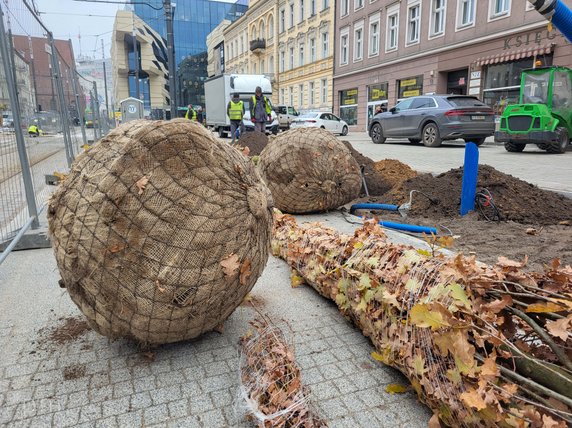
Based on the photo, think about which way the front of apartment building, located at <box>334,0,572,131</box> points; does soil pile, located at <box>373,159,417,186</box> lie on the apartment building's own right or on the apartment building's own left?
on the apartment building's own left

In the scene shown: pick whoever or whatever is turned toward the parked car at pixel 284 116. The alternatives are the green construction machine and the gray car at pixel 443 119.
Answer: the gray car

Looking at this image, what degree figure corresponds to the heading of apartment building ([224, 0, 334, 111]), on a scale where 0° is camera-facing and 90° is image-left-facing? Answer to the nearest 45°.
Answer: approximately 45°

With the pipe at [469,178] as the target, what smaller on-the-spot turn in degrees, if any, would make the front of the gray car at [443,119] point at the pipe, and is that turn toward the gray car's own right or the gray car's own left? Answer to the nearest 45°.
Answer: approximately 135° to the gray car's own left

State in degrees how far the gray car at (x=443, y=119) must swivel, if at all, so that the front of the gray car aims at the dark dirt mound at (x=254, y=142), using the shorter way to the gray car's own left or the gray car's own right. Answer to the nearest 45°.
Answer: approximately 90° to the gray car's own left

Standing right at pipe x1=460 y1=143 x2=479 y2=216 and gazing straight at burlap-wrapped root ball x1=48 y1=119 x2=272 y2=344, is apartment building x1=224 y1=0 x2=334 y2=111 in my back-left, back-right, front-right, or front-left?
back-right
